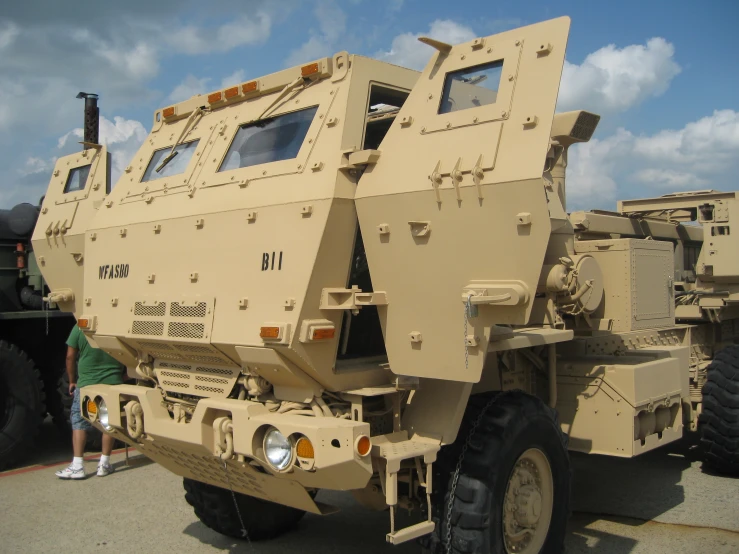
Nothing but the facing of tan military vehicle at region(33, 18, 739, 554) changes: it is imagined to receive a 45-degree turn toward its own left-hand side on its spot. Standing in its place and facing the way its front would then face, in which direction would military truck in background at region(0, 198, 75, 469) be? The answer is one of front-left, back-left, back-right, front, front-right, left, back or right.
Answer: back-right

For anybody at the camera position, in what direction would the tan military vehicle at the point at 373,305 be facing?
facing the viewer and to the left of the viewer

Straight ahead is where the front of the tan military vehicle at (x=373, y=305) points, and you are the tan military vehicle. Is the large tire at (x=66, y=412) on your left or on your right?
on your right

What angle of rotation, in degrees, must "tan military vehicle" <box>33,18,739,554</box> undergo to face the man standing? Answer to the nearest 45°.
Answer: approximately 90° to its right
